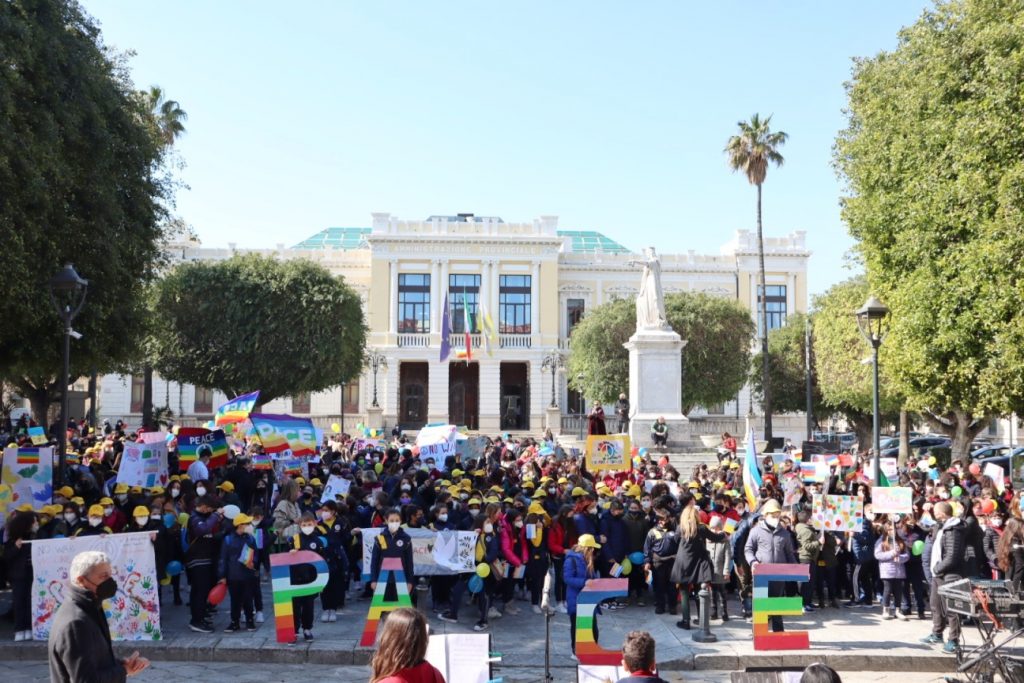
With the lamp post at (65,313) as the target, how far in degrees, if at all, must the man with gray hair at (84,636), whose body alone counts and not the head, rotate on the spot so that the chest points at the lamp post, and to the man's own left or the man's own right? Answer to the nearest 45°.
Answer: approximately 90° to the man's own left

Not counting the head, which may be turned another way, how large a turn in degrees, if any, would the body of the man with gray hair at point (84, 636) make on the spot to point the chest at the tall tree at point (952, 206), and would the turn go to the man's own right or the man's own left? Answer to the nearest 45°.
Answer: approximately 45° to the man's own left

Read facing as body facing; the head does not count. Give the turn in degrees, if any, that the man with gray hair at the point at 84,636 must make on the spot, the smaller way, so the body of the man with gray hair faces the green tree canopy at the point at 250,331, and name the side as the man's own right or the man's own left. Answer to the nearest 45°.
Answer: approximately 90° to the man's own left

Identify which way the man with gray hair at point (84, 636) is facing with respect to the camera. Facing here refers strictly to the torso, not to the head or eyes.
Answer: to the viewer's right

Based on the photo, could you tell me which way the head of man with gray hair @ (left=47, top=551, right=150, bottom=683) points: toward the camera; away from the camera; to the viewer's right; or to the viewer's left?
to the viewer's right

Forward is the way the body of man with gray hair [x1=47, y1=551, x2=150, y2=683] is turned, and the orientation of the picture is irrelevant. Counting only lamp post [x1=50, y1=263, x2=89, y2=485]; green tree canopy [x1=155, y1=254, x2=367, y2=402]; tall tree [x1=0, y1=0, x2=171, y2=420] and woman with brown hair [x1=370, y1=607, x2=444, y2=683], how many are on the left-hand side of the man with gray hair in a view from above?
3

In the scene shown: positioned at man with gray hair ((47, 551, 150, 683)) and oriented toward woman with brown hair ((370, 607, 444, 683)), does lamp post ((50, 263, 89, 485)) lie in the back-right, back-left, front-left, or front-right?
back-left

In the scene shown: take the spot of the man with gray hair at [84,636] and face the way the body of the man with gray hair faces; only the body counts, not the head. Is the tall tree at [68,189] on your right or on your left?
on your left

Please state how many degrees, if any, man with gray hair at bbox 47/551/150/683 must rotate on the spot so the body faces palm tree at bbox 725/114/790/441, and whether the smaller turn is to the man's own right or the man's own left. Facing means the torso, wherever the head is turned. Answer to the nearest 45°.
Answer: approximately 45° to the man's own left

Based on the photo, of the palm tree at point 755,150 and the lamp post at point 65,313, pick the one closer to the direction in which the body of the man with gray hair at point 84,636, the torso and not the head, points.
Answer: the palm tree

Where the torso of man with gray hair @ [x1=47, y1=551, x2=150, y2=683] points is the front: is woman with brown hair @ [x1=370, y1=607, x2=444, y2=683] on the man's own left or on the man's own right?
on the man's own right

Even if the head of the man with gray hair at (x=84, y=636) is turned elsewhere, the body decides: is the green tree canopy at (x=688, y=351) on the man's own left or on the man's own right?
on the man's own left
